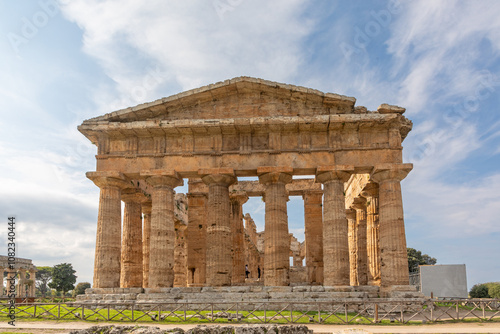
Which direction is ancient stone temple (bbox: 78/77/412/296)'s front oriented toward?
toward the camera

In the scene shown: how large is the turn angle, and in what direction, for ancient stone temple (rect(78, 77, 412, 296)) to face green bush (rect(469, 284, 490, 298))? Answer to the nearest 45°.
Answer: approximately 135° to its left

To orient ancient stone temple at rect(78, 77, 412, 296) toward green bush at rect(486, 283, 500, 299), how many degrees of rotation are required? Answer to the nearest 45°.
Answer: approximately 135° to its left
